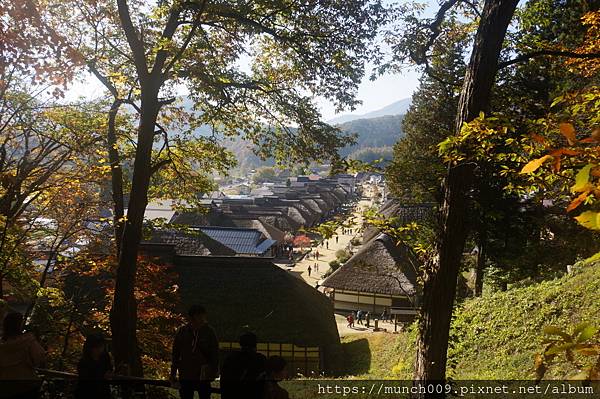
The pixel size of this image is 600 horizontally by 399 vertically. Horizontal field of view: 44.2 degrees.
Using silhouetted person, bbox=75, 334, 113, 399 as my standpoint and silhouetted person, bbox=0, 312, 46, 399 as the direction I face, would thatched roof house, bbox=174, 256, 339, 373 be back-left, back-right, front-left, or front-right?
back-right

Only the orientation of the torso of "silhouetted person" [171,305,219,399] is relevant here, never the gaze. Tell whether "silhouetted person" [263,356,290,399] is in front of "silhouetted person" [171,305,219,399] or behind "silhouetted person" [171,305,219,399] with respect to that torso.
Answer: in front

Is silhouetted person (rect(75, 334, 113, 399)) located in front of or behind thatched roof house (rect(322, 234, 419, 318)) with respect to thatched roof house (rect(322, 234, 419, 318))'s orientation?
in front
